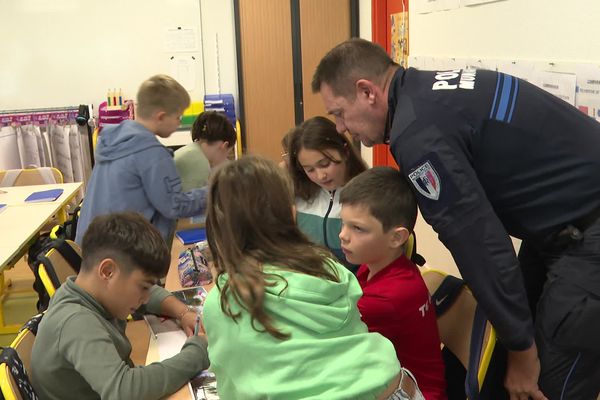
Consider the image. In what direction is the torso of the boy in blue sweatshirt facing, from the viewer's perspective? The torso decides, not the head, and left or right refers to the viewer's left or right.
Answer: facing away from the viewer and to the right of the viewer

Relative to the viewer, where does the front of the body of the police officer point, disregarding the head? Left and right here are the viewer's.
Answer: facing to the left of the viewer

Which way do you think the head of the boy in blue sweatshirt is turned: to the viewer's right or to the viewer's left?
to the viewer's right

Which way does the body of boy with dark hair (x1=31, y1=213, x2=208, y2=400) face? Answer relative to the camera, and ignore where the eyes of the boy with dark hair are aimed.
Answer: to the viewer's right

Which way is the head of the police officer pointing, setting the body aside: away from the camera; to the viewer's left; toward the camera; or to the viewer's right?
to the viewer's left

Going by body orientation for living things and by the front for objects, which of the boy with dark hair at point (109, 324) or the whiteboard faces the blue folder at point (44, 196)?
the whiteboard

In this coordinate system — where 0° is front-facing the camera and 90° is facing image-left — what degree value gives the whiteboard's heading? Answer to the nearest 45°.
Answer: approximately 0°

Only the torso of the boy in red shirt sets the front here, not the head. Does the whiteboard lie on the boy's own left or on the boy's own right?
on the boy's own right

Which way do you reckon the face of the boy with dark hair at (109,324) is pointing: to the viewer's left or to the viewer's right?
to the viewer's right

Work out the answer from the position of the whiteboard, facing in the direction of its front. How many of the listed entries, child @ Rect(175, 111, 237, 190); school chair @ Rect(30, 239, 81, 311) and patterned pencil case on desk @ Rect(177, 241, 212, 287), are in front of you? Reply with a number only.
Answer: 3
